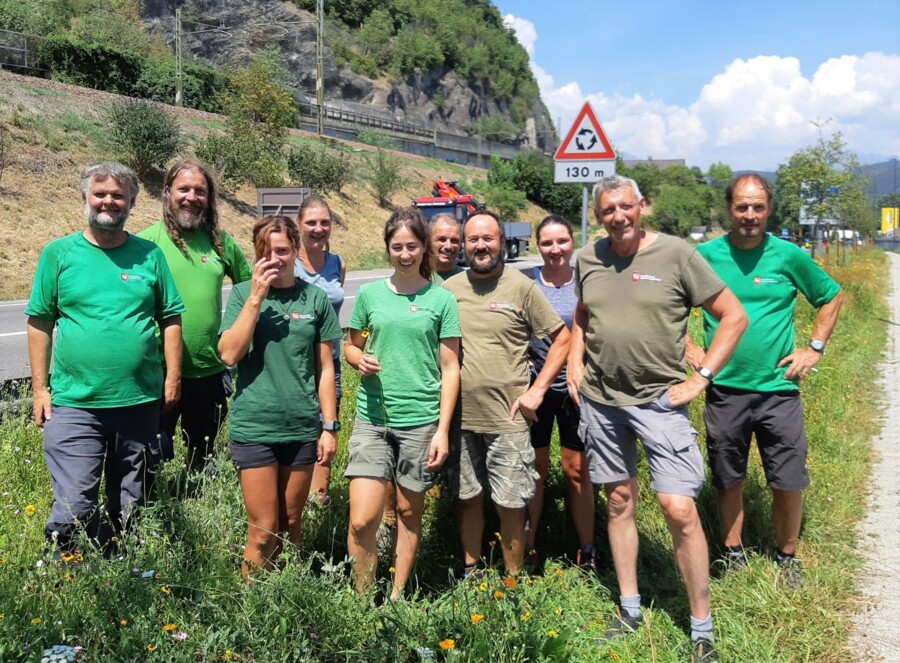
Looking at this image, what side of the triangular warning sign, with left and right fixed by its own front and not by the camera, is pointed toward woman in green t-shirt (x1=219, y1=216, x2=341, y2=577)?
front

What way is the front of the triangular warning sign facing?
toward the camera

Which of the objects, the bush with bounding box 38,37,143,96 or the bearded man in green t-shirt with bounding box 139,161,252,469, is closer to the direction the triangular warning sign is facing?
the bearded man in green t-shirt

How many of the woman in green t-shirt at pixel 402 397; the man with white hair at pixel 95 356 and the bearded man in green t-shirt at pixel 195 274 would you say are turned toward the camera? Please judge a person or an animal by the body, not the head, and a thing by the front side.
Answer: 3

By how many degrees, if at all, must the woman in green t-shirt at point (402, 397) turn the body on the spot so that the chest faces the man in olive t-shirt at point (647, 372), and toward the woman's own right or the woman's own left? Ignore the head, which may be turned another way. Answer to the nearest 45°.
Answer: approximately 90° to the woman's own left

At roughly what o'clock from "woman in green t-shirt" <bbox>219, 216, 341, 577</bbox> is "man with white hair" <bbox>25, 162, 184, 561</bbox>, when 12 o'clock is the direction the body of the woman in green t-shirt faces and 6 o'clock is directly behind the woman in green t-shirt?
The man with white hair is roughly at 3 o'clock from the woman in green t-shirt.

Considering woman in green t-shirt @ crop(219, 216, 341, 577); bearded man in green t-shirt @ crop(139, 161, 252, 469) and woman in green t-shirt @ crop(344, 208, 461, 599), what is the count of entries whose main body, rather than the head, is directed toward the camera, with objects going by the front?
3

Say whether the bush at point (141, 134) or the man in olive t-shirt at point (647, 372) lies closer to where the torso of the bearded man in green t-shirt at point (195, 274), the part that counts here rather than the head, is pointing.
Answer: the man in olive t-shirt

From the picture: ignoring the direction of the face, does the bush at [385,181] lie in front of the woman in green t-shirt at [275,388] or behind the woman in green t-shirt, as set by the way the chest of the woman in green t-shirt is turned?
behind

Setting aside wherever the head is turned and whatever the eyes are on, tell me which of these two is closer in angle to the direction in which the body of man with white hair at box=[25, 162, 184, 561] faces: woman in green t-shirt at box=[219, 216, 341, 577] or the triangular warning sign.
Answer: the woman in green t-shirt
